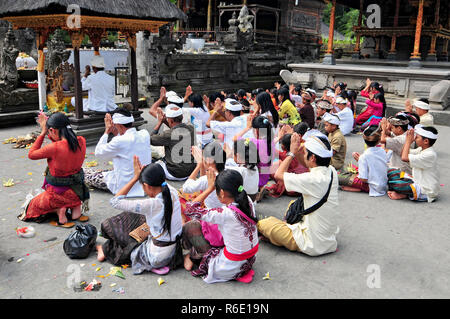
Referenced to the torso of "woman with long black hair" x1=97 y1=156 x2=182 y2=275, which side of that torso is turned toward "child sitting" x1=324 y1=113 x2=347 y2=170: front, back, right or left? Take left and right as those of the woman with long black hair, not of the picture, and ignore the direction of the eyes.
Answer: right

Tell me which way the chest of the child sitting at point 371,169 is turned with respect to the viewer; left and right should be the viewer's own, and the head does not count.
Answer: facing away from the viewer and to the left of the viewer

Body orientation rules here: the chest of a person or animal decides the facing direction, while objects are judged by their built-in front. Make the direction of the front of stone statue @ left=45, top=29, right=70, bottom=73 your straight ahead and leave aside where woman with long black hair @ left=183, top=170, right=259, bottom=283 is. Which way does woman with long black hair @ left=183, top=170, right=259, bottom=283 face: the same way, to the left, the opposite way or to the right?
the opposite way

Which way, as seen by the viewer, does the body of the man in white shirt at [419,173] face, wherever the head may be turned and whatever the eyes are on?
to the viewer's left

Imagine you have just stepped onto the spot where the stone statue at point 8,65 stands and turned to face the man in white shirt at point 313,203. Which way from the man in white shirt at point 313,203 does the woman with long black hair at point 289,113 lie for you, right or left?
left

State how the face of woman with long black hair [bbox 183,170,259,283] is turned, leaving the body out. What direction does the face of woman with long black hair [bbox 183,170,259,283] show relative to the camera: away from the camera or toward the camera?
away from the camera

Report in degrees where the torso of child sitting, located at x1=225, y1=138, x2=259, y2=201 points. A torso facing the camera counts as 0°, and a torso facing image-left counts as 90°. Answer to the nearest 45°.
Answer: approximately 135°

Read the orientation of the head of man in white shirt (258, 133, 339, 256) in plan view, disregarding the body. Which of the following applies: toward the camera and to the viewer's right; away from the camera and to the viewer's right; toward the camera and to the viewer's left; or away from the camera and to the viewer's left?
away from the camera and to the viewer's left

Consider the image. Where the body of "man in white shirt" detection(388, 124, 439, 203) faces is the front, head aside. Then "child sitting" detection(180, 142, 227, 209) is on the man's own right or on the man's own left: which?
on the man's own left

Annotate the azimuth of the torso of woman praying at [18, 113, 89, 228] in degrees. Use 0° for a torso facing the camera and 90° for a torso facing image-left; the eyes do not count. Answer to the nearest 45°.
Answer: approximately 135°

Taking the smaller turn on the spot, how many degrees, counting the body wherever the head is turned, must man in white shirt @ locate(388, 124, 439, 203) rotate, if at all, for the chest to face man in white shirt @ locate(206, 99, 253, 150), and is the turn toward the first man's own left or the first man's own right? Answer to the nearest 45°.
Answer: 0° — they already face them

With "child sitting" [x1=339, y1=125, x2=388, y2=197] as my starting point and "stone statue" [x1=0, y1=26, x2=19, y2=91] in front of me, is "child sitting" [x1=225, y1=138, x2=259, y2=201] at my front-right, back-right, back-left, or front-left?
front-left

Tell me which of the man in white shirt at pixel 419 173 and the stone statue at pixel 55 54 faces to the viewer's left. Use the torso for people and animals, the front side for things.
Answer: the man in white shirt

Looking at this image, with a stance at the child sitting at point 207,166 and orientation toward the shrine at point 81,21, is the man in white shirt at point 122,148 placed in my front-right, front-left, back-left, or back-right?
front-left

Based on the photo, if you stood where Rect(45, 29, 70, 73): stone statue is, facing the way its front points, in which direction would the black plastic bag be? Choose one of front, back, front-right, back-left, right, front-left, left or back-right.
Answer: front-right

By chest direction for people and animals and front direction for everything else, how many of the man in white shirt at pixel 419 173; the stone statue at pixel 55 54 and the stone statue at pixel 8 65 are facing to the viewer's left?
1

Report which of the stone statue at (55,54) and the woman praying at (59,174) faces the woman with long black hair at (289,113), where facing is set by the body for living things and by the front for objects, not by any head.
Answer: the stone statue

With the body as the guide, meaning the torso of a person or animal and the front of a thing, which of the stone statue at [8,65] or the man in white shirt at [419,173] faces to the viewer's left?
the man in white shirt
